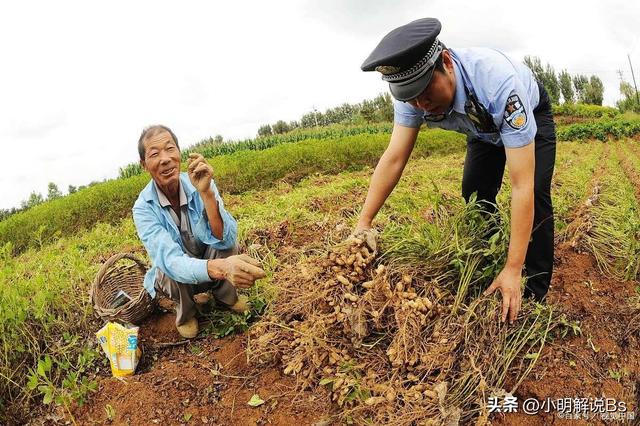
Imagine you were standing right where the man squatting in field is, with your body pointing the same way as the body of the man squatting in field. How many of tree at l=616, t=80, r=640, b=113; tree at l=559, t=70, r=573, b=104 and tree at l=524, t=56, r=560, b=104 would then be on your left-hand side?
3

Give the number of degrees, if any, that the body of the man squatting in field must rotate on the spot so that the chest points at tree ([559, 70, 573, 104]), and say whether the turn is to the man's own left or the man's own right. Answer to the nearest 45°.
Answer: approximately 90° to the man's own left

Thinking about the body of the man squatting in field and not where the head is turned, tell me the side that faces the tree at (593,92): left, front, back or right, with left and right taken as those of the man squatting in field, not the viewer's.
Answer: left

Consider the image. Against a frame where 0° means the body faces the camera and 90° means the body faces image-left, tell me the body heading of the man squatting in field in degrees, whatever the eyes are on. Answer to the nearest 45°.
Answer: approximately 315°

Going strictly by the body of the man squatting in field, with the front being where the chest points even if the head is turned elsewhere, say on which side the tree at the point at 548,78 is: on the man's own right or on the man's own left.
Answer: on the man's own left

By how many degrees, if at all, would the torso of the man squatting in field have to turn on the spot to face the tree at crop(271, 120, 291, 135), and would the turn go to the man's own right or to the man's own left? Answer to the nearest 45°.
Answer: approximately 135° to the man's own left
